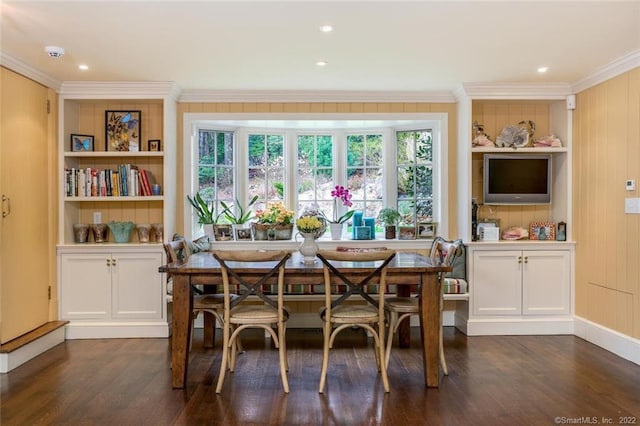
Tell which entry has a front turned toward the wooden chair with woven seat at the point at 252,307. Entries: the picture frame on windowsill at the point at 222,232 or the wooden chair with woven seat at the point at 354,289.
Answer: the picture frame on windowsill

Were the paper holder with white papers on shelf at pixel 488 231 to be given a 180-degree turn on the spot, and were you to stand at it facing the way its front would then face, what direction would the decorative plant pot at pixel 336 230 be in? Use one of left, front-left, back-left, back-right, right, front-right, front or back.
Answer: left

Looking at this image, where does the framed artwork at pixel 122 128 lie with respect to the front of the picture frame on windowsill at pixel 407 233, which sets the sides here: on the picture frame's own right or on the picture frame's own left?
on the picture frame's own right

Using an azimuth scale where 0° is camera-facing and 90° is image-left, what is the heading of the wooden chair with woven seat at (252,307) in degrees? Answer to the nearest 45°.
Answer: approximately 180°

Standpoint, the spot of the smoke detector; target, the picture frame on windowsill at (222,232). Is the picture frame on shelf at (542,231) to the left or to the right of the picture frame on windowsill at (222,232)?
right

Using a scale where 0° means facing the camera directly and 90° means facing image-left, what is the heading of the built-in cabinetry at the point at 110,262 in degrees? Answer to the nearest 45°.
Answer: approximately 0°

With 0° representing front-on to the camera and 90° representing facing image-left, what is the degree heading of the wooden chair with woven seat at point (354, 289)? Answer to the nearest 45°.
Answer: approximately 180°
